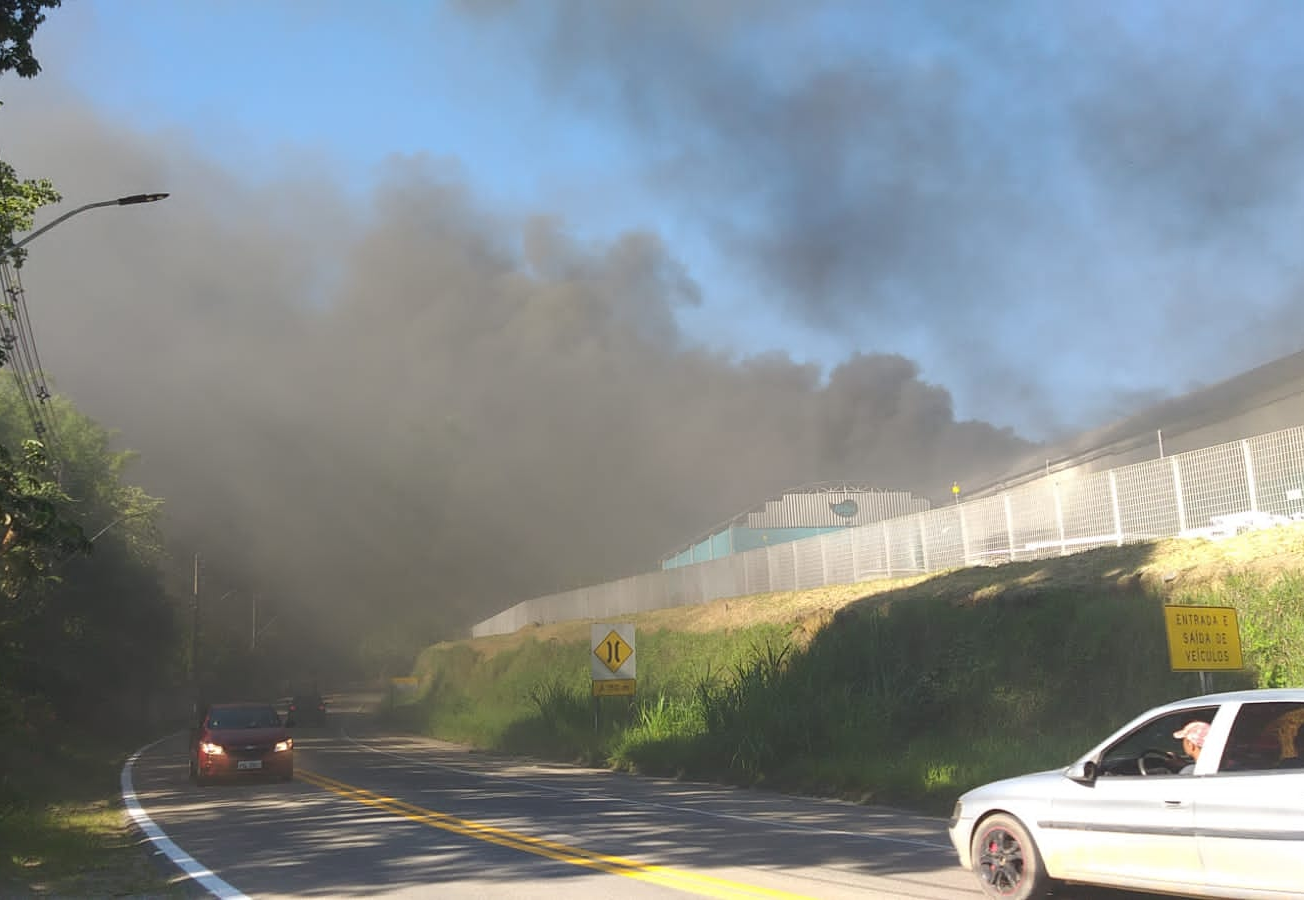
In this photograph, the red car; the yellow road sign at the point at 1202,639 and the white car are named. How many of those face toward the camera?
2

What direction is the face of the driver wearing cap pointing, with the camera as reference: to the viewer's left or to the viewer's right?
to the viewer's left

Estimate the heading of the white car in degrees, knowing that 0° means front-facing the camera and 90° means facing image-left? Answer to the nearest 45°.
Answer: approximately 90°

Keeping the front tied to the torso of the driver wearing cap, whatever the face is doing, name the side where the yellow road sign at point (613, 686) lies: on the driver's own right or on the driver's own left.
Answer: on the driver's own right

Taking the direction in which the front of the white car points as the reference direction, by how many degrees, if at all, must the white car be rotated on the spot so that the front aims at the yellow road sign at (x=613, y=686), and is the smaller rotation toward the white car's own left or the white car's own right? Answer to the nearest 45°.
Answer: approximately 45° to the white car's own right

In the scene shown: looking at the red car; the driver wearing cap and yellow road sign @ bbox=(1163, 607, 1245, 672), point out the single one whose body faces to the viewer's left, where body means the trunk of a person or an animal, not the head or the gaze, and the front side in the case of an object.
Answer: the driver wearing cap

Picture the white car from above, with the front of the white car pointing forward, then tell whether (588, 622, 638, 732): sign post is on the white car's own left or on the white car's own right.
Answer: on the white car's own right

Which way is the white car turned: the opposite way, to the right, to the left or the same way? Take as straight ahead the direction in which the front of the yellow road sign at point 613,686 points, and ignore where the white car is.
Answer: to the right

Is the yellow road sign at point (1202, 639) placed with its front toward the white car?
yes

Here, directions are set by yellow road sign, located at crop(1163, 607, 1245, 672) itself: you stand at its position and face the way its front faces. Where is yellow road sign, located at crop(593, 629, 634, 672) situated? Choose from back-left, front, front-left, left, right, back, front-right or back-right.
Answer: back-right

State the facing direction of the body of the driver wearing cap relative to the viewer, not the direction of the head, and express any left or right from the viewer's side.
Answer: facing to the left of the viewer

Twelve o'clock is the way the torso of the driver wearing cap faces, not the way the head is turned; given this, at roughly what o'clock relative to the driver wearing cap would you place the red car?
The red car is roughly at 1 o'clock from the driver wearing cap.
